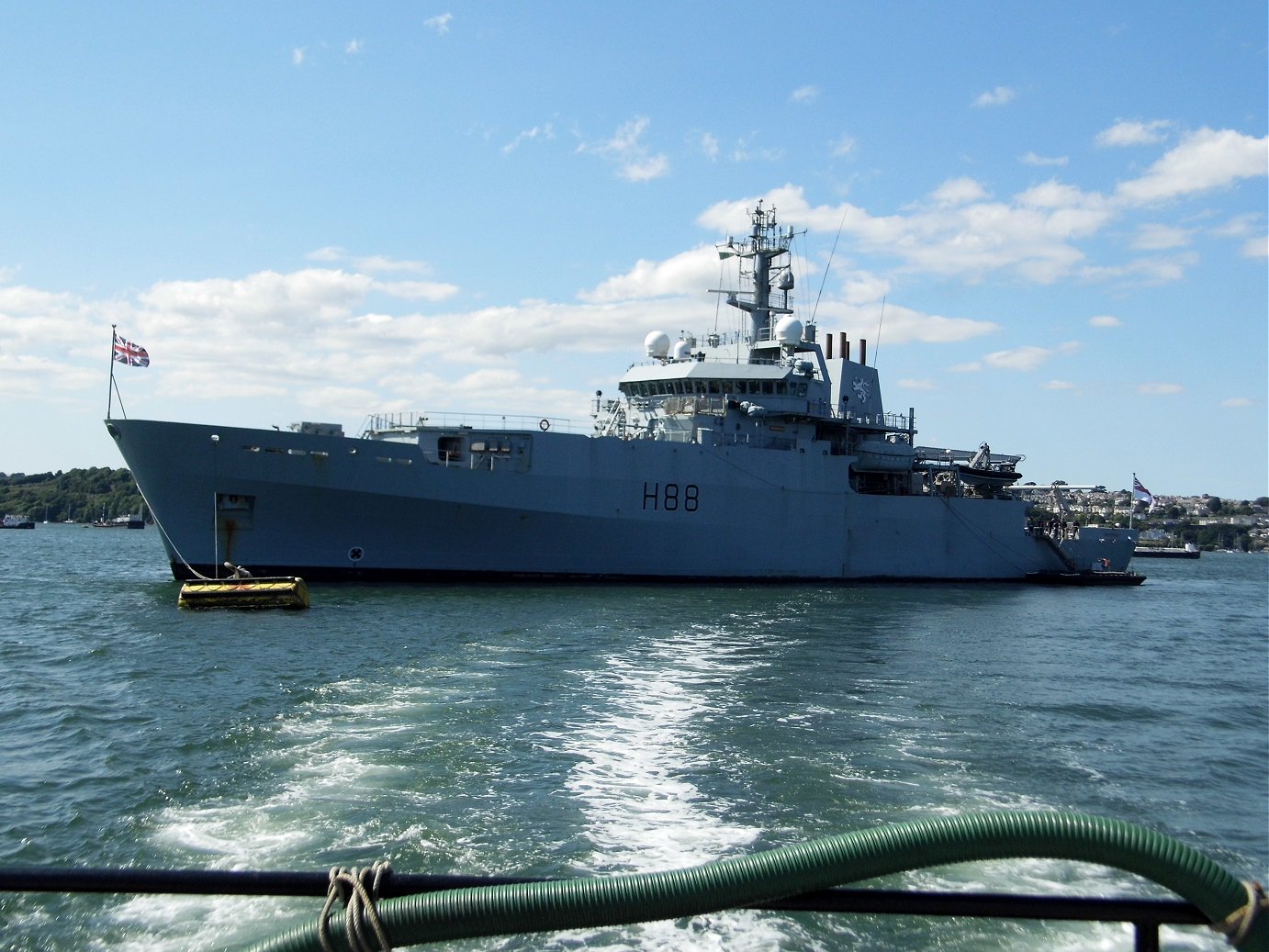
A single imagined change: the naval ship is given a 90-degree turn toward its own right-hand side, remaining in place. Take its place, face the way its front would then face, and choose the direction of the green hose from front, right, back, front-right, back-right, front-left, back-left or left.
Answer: back-left

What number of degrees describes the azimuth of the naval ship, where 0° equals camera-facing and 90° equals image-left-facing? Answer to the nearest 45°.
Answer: approximately 45°

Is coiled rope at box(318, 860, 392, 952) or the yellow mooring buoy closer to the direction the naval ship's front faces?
the yellow mooring buoy

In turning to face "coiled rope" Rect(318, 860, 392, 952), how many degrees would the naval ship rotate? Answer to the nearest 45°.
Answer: approximately 45° to its left

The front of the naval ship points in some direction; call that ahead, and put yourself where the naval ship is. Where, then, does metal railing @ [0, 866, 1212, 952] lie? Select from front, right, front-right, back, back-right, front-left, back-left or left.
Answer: front-left

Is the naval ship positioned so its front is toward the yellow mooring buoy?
yes

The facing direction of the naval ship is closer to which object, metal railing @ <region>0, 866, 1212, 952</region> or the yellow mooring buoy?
the yellow mooring buoy
